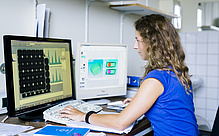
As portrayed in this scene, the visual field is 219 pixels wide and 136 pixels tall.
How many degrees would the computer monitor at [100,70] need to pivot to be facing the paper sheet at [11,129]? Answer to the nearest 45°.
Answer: approximately 90° to its right

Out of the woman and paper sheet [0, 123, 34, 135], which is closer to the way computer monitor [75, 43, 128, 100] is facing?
the woman

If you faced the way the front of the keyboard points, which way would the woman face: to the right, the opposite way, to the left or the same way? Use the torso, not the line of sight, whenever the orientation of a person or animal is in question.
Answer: the opposite way

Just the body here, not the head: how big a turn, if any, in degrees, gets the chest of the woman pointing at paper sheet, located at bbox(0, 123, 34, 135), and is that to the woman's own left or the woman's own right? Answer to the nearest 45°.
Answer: approximately 45° to the woman's own left

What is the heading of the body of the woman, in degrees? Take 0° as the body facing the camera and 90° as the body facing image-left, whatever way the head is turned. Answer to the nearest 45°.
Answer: approximately 135°

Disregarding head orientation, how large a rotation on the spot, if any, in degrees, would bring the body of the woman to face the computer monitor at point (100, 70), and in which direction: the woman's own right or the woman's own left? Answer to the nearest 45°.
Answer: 0° — they already face it

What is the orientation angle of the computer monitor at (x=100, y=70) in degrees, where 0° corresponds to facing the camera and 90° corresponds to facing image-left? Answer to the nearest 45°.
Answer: approximately 315°

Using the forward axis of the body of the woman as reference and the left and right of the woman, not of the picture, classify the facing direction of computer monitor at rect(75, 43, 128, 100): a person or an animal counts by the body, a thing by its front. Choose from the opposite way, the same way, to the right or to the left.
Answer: the opposite way

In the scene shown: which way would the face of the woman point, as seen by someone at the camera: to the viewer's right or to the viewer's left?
to the viewer's left
